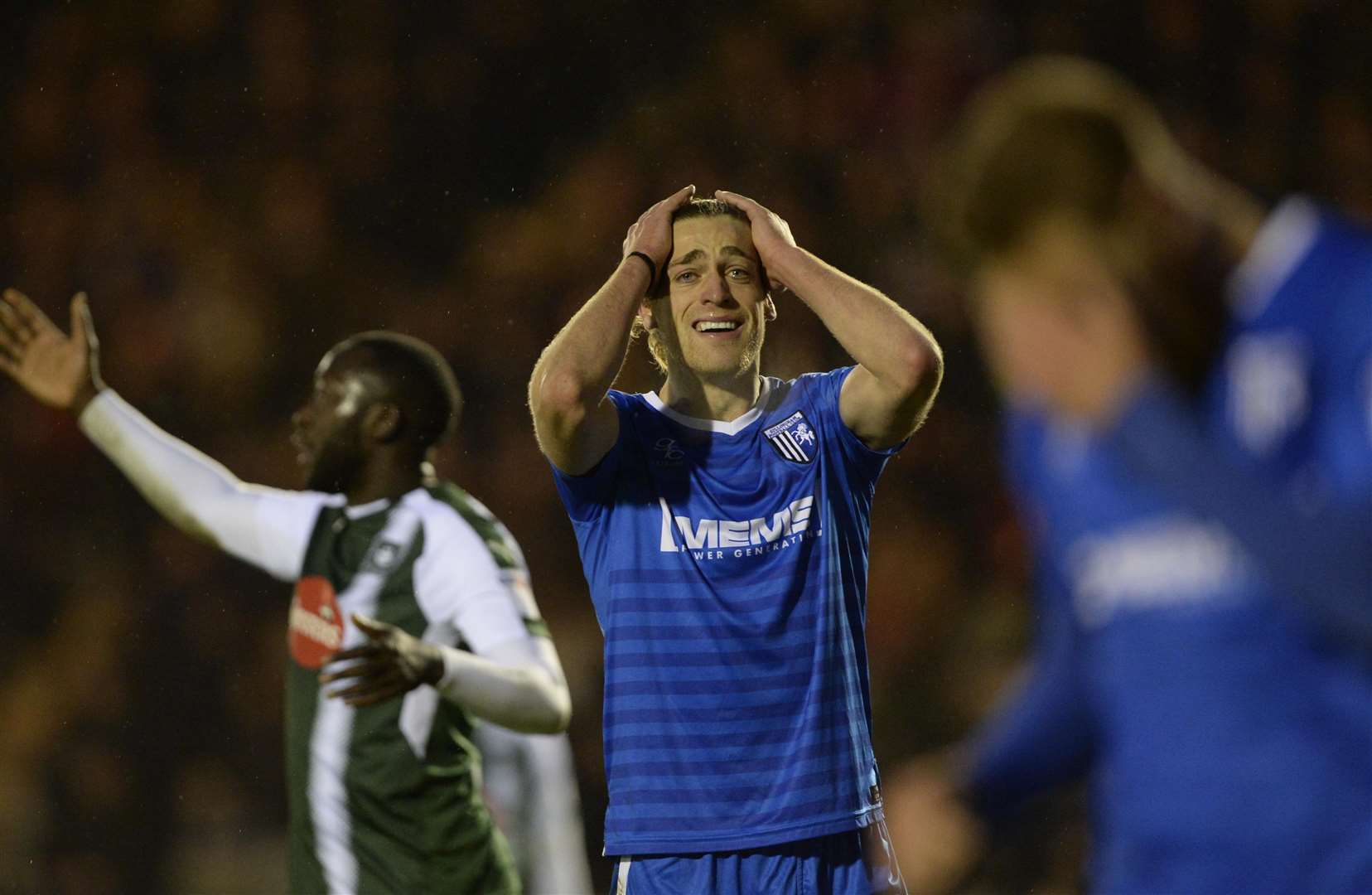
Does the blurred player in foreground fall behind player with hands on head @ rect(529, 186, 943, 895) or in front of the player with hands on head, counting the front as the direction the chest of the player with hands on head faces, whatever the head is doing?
in front

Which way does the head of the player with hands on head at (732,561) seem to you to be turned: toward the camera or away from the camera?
toward the camera

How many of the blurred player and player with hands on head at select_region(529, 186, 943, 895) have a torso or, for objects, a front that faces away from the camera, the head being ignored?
0

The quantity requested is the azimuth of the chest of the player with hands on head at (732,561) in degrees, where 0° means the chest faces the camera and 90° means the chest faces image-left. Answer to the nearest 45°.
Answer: approximately 0°

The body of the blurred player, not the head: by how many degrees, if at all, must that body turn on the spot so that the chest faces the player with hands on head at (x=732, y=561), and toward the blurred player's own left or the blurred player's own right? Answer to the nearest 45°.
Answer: approximately 90° to the blurred player's own right
